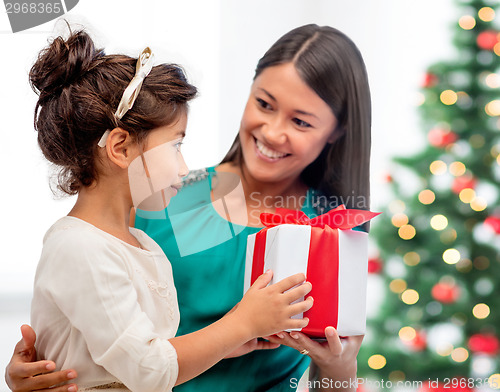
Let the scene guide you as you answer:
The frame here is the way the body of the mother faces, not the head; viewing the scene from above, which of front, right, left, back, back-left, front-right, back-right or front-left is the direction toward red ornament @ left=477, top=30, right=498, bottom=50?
back

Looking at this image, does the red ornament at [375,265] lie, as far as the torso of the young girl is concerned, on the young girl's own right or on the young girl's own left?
on the young girl's own left

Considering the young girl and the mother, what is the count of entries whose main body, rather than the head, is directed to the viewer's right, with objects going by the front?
1

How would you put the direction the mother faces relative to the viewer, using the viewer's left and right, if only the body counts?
facing the viewer and to the left of the viewer

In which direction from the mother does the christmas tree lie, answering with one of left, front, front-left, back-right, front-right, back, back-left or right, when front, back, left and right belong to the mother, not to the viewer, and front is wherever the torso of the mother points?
back

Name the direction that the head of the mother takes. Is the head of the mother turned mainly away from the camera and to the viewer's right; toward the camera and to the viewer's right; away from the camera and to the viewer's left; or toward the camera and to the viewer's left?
toward the camera and to the viewer's left

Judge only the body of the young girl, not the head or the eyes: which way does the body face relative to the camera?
to the viewer's right
